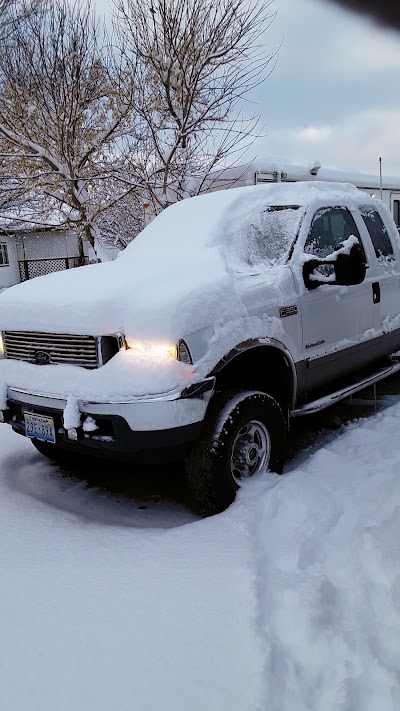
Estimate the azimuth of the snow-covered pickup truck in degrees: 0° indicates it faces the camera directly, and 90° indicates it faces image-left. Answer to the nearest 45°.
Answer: approximately 45°

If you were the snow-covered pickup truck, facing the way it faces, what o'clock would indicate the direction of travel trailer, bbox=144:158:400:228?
The travel trailer is roughly at 5 o'clock from the snow-covered pickup truck.

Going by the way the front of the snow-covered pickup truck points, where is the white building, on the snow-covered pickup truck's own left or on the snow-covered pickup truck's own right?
on the snow-covered pickup truck's own right

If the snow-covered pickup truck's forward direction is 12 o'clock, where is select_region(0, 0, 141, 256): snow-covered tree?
The snow-covered tree is roughly at 4 o'clock from the snow-covered pickup truck.
